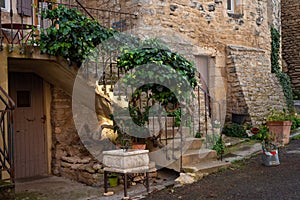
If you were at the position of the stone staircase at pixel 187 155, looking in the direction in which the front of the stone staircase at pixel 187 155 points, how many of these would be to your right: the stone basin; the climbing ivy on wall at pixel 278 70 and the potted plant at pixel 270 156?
1

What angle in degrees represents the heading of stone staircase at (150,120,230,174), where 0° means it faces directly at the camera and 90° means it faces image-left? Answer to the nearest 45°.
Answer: approximately 315°

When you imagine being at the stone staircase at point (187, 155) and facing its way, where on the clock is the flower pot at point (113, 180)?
The flower pot is roughly at 4 o'clock from the stone staircase.

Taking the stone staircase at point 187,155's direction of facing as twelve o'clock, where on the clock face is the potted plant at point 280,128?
The potted plant is roughly at 9 o'clock from the stone staircase.

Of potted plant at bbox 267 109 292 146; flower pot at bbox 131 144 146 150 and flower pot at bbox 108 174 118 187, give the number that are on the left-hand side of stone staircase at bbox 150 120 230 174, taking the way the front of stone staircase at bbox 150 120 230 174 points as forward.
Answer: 1

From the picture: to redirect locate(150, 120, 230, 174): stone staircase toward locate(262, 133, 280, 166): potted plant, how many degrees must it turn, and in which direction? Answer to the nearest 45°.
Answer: approximately 45° to its left

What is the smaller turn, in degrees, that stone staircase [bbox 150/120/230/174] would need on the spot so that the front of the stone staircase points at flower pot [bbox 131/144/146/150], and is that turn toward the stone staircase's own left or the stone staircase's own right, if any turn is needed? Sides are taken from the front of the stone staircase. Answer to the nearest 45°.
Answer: approximately 90° to the stone staircase's own right

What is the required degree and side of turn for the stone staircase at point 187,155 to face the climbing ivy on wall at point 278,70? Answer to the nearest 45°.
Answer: approximately 90° to its left

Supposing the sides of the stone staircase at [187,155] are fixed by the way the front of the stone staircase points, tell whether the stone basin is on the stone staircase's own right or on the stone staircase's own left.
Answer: on the stone staircase's own right
